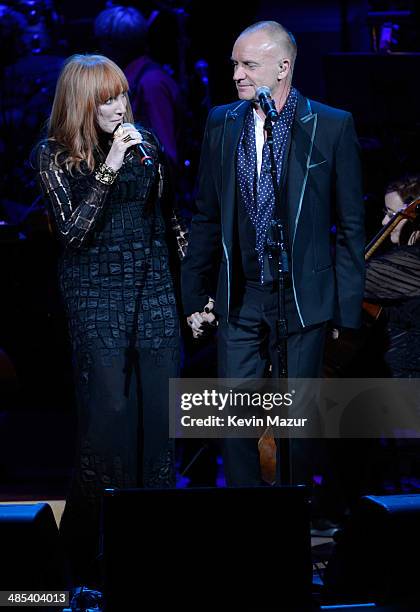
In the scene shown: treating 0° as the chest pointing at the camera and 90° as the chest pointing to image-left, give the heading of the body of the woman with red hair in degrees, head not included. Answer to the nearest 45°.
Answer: approximately 315°

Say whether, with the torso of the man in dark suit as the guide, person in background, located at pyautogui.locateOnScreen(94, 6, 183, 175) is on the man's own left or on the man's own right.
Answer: on the man's own right

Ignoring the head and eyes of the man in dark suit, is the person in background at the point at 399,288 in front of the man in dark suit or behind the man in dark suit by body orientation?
behind

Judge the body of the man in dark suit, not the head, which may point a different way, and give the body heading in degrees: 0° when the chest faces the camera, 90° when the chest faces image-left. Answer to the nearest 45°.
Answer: approximately 45°

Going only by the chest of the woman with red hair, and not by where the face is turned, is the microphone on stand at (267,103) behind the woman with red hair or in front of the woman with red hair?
in front
